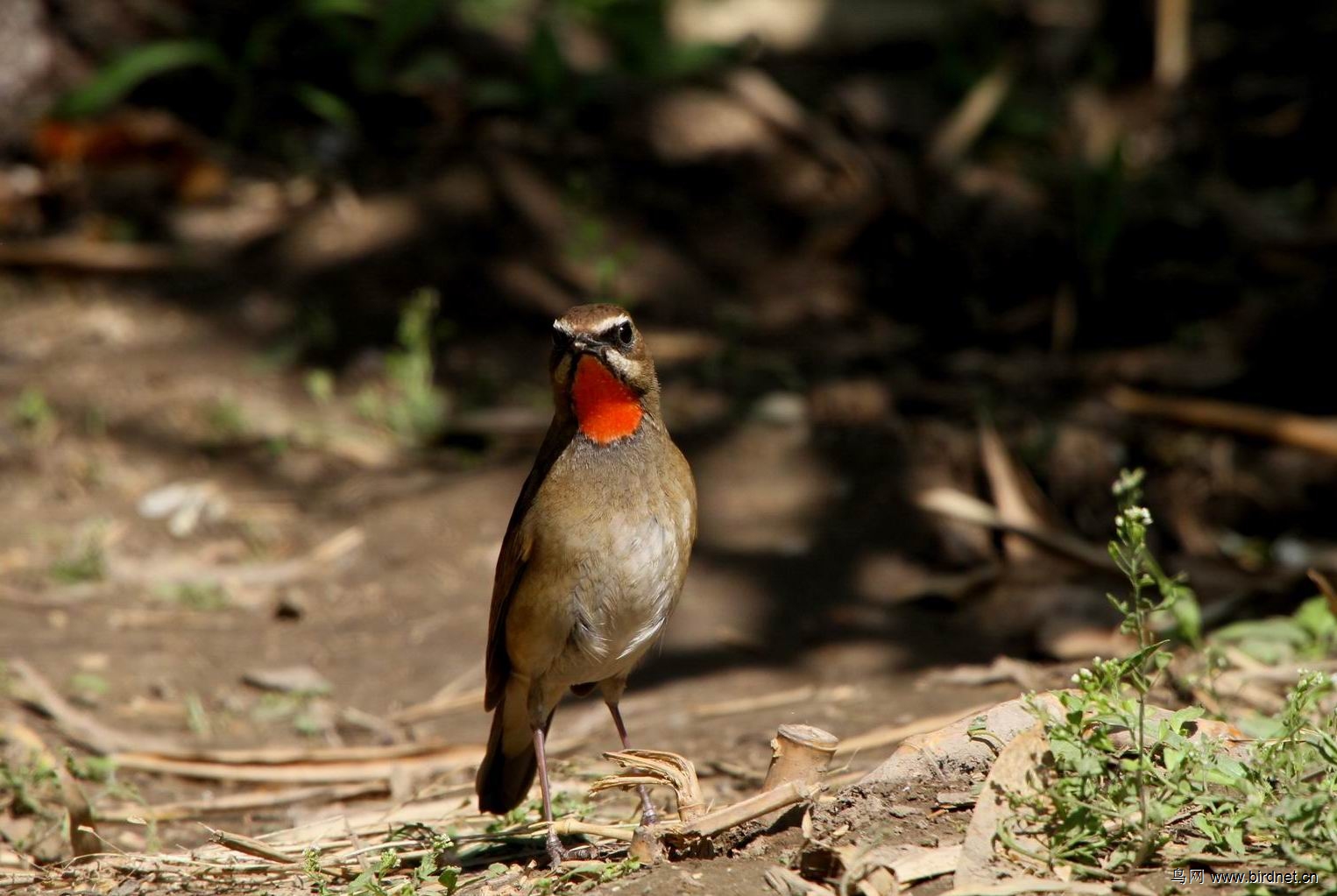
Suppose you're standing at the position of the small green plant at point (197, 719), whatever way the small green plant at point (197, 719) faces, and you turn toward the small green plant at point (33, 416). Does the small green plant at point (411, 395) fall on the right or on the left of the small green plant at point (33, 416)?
right

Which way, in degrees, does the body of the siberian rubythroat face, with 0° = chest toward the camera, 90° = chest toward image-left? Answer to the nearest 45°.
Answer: approximately 315°

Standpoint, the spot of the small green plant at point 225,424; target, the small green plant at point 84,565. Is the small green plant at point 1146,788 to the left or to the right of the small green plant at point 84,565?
left

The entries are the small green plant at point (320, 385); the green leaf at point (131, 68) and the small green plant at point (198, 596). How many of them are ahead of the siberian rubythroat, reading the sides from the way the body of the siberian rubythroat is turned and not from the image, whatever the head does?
0

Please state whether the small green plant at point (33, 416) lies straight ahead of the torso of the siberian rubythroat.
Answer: no

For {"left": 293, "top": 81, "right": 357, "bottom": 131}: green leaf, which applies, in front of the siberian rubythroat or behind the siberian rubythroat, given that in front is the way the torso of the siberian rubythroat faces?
behind

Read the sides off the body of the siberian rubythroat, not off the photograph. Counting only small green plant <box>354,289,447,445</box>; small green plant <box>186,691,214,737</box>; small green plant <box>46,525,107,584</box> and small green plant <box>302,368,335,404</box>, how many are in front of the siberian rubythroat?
0

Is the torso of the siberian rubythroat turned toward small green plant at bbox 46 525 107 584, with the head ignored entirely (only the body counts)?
no

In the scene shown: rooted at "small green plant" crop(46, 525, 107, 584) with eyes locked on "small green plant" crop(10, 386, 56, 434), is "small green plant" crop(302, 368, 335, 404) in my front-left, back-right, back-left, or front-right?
front-right

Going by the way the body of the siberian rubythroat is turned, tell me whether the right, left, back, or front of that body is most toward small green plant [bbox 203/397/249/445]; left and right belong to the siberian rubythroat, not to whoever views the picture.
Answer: back

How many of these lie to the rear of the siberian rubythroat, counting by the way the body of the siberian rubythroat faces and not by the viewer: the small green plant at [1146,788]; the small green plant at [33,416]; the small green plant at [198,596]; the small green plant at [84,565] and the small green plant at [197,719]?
4

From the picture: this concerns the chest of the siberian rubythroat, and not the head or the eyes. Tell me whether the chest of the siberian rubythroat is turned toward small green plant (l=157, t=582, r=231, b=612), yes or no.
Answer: no

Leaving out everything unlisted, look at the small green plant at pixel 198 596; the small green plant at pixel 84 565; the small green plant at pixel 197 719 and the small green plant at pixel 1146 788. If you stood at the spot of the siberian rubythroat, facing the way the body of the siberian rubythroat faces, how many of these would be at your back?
3

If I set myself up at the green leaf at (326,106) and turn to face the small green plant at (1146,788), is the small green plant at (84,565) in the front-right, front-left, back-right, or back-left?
front-right

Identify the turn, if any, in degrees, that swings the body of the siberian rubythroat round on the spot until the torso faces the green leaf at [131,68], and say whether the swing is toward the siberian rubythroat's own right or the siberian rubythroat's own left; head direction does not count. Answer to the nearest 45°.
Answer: approximately 180°

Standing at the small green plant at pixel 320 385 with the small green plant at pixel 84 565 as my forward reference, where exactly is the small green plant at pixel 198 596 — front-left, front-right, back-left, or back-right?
front-left

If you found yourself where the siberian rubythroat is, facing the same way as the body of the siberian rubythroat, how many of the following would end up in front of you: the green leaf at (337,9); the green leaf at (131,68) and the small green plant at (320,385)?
0

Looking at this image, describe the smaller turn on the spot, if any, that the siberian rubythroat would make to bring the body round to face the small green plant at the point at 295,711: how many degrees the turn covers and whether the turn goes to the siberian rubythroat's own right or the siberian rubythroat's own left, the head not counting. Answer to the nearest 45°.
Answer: approximately 180°
